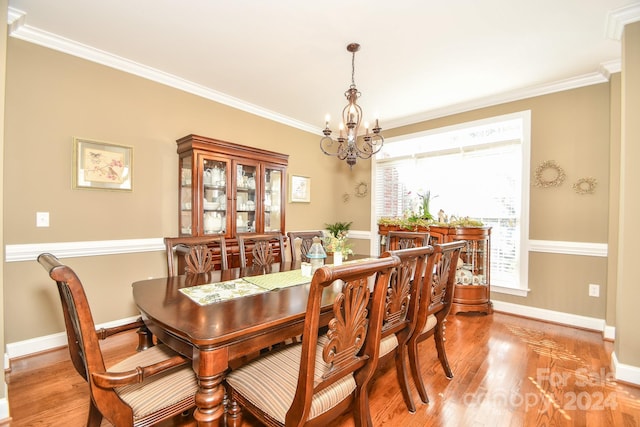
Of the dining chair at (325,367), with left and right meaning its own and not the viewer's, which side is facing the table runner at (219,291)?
front

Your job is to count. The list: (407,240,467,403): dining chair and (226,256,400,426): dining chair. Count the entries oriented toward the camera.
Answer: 0

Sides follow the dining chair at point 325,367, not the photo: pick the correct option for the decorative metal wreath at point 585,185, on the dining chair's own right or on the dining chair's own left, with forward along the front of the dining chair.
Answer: on the dining chair's own right

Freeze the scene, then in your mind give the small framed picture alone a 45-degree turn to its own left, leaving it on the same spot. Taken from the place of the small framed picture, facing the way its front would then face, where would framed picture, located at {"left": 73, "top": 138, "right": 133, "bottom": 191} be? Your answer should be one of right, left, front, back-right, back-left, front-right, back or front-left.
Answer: back-right

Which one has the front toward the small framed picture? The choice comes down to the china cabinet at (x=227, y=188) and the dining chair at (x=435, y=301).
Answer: the dining chair

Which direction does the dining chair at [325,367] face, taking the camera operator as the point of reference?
facing away from the viewer and to the left of the viewer

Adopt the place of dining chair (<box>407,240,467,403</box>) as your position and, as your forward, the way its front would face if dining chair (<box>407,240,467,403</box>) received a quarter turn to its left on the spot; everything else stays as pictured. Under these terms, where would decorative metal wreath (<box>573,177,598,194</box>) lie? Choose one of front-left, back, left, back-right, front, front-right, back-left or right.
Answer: back

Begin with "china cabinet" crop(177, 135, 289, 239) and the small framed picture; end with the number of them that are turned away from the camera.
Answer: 0

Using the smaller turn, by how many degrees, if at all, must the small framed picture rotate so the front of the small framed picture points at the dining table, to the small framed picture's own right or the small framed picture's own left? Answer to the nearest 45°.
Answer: approximately 45° to the small framed picture's own right

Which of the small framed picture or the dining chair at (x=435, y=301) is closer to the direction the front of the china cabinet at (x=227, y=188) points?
the dining chair

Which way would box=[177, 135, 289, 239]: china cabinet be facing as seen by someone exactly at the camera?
facing the viewer and to the right of the viewer

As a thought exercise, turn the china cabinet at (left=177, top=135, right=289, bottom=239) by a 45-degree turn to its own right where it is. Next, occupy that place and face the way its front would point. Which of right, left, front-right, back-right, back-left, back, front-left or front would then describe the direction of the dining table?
front

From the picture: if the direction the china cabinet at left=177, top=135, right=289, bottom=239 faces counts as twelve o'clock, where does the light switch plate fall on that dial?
The light switch plate is roughly at 4 o'clock from the china cabinet.

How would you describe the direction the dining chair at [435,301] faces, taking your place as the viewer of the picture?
facing away from the viewer and to the left of the viewer

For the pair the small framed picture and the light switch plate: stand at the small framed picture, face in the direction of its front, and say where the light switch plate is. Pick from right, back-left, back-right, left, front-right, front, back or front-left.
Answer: right

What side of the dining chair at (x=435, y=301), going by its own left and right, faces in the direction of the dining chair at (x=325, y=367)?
left

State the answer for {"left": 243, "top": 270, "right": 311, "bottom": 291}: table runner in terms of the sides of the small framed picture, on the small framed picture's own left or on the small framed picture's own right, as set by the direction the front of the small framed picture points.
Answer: on the small framed picture's own right
